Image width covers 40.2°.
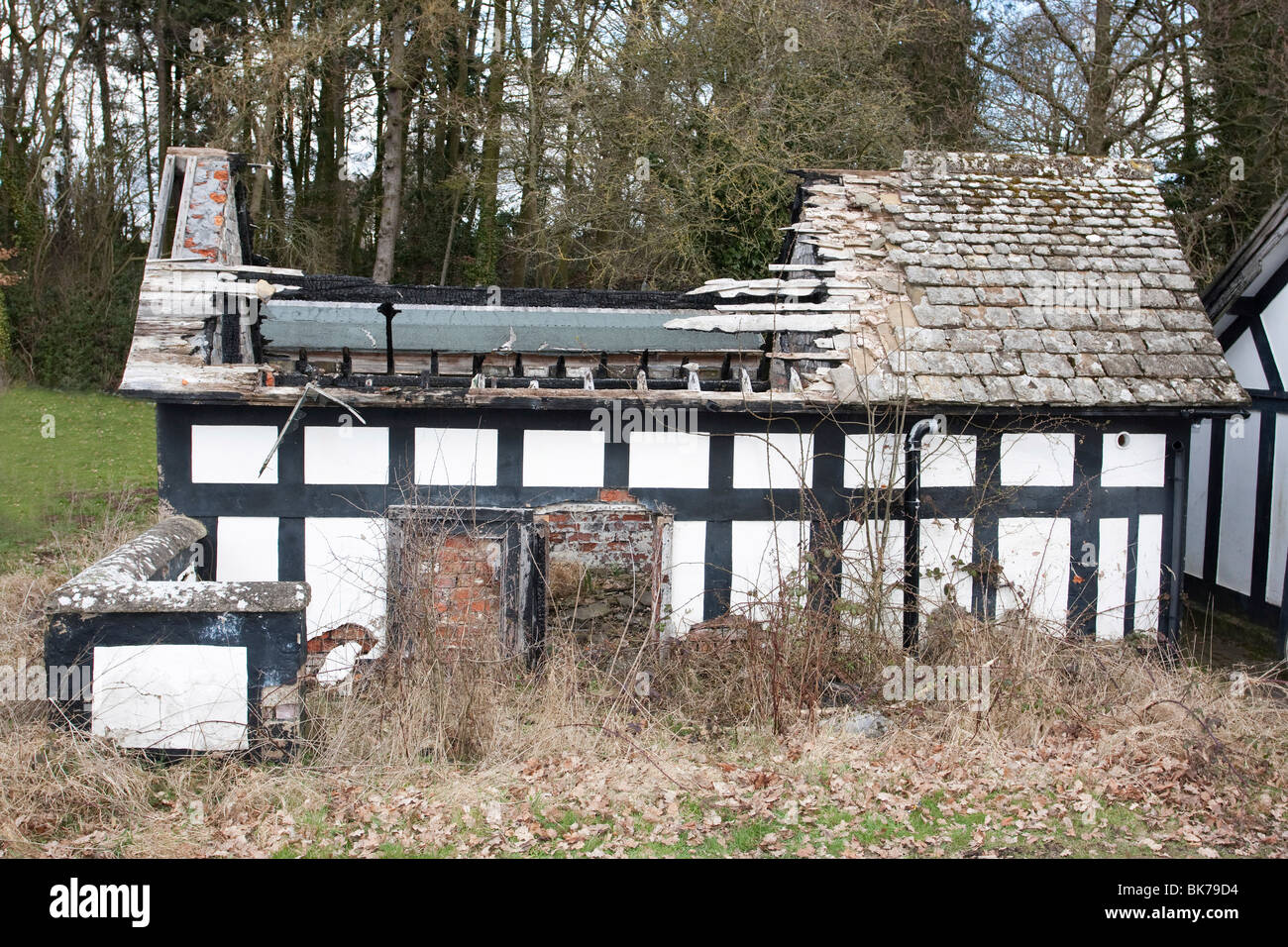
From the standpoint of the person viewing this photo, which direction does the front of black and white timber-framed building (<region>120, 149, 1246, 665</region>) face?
facing the viewer

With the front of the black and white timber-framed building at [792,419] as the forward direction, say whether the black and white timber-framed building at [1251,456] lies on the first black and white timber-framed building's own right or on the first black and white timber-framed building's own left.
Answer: on the first black and white timber-framed building's own left
